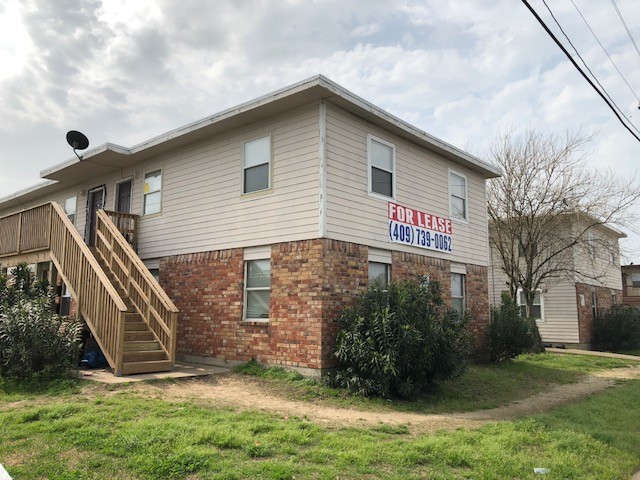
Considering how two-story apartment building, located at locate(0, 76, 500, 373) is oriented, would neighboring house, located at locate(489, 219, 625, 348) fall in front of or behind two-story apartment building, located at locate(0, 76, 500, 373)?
behind

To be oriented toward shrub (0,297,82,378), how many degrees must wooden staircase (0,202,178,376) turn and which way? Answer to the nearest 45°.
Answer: approximately 90° to its right

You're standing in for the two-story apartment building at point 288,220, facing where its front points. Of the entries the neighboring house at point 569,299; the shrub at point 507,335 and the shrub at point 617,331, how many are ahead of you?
0

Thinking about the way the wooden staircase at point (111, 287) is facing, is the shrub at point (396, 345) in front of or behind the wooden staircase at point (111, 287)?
in front

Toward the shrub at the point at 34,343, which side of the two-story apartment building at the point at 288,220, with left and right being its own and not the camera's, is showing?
front

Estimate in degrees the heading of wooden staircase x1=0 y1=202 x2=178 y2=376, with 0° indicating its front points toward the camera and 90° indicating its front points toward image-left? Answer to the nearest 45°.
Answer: approximately 315°

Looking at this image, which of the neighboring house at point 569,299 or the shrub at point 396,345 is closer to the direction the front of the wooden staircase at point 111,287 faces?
the shrub

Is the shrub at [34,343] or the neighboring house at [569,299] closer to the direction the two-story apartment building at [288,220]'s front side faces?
the shrub

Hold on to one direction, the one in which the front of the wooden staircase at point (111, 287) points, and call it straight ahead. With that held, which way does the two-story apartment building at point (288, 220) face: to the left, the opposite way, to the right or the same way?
to the right

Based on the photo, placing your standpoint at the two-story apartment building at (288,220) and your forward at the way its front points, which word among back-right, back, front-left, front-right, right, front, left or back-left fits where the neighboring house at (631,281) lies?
back

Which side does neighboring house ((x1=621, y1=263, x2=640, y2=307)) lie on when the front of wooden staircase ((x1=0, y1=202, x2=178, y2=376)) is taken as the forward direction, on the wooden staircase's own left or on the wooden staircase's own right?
on the wooden staircase's own left

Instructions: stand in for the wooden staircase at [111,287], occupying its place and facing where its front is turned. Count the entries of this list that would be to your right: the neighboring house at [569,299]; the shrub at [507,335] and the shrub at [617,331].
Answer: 0

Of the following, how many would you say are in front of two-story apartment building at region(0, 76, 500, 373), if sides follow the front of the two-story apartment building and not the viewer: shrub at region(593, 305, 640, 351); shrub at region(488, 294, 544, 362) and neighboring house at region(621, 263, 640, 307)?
0

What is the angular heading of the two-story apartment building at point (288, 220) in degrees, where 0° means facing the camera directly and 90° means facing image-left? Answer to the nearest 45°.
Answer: approximately 45°

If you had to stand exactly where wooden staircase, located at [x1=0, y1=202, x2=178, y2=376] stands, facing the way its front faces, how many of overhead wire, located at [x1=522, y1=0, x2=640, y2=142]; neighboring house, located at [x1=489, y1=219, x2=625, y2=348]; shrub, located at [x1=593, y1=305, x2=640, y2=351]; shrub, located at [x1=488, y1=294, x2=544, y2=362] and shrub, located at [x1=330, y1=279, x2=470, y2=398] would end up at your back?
0

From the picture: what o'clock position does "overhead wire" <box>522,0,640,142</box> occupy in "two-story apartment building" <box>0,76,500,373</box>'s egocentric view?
The overhead wire is roughly at 9 o'clock from the two-story apartment building.
